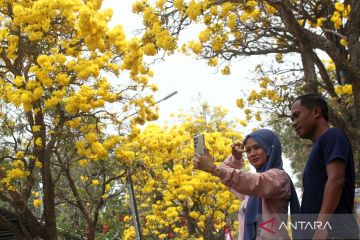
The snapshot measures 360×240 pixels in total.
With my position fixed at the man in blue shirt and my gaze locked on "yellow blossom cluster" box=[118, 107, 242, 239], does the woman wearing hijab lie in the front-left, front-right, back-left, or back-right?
front-left

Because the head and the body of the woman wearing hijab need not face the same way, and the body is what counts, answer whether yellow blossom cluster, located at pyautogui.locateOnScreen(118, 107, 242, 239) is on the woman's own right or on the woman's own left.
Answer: on the woman's own right

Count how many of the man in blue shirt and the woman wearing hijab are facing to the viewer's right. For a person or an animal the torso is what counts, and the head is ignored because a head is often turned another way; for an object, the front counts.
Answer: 0

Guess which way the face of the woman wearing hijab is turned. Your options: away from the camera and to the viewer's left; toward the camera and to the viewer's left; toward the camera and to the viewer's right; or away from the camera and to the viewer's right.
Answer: toward the camera and to the viewer's left

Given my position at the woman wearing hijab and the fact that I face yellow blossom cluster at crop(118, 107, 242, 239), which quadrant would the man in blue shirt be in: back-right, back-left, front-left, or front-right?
back-right

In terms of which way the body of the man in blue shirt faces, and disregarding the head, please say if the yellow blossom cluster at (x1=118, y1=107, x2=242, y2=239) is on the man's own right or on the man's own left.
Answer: on the man's own right

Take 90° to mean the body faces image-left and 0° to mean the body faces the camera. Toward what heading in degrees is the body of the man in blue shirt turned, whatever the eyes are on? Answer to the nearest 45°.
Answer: approximately 90°
